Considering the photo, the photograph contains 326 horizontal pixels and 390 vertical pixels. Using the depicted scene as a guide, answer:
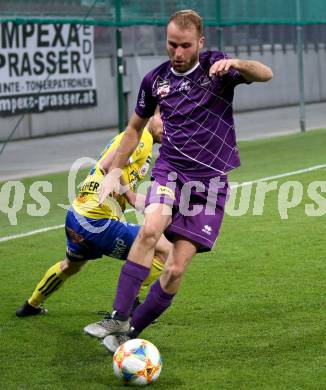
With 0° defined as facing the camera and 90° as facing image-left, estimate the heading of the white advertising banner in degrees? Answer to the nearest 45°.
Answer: approximately 315°

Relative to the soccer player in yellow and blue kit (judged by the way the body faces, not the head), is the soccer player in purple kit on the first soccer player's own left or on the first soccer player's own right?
on the first soccer player's own right

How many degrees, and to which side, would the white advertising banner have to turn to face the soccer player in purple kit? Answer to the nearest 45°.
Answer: approximately 45° to its right

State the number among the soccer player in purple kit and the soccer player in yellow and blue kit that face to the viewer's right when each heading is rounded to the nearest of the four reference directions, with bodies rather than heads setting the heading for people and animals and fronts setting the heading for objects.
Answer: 1

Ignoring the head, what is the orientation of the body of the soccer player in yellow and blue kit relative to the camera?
to the viewer's right

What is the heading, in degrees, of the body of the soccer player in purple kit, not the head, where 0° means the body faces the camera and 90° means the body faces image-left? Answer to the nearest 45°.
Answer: approximately 45°

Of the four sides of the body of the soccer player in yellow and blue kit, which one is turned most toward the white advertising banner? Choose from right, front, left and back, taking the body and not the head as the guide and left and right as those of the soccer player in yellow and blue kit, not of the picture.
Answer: left
